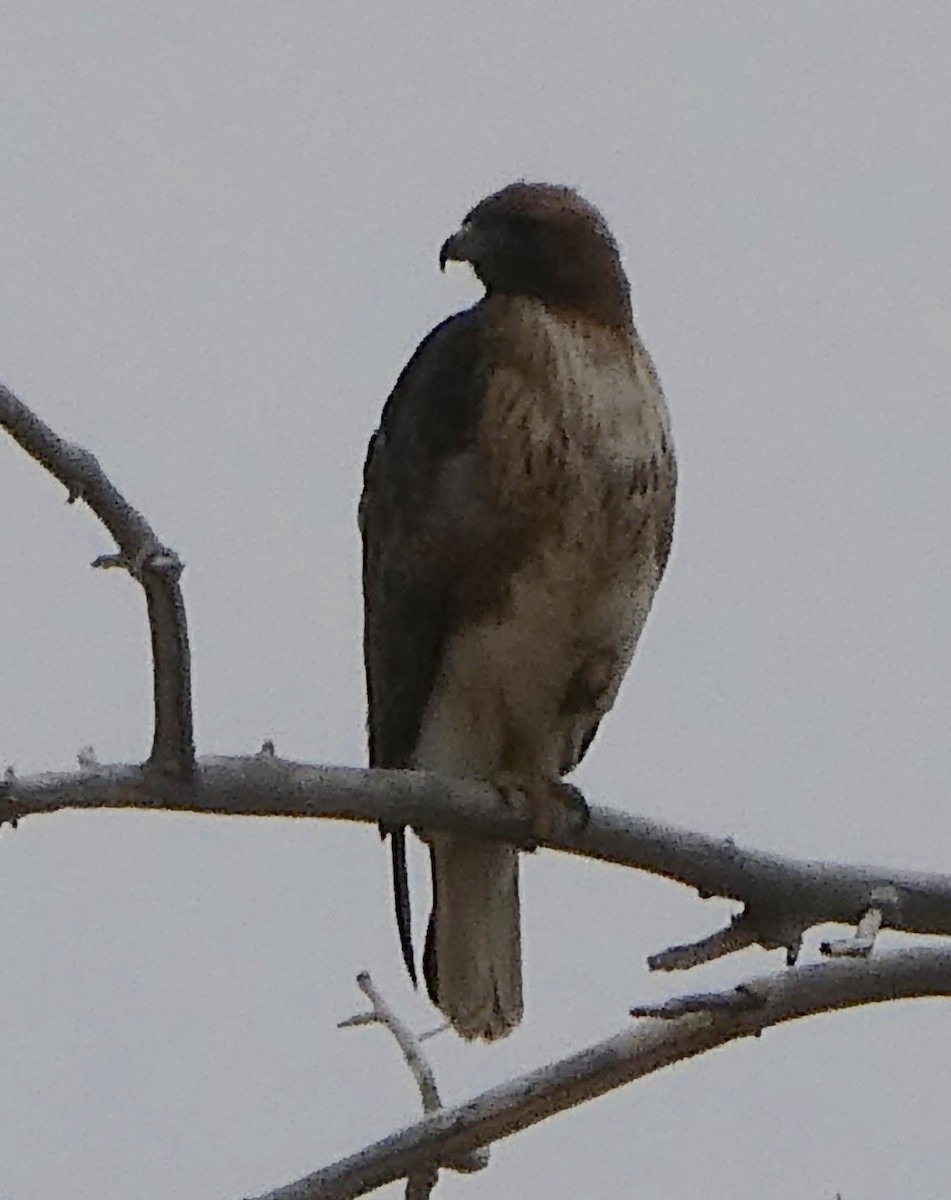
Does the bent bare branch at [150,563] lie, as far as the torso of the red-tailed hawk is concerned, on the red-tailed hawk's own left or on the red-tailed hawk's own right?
on the red-tailed hawk's own right

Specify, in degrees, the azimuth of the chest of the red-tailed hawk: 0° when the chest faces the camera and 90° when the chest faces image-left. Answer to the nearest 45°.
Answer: approximately 315°
